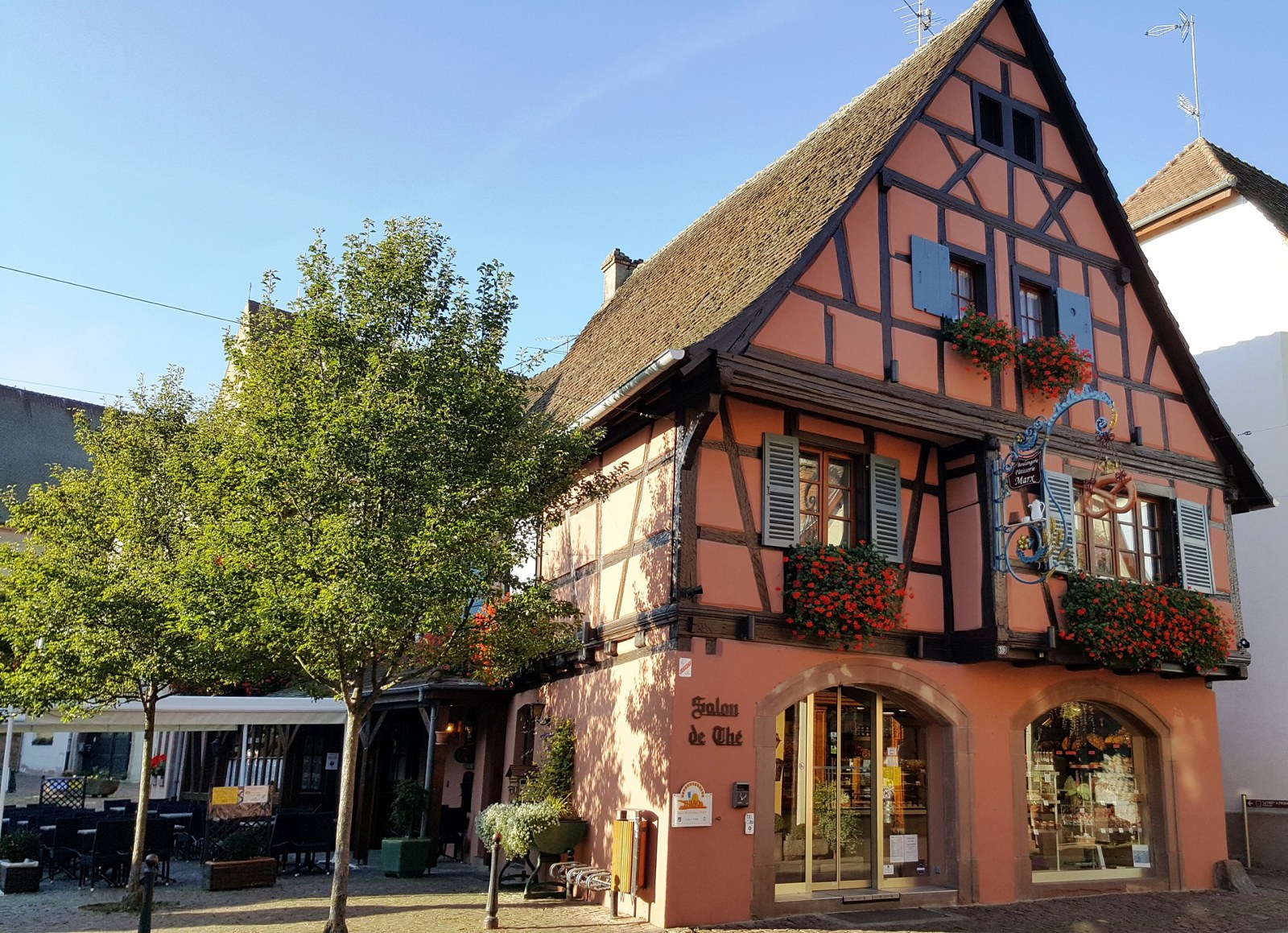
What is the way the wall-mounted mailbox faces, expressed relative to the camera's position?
facing the viewer and to the right of the viewer

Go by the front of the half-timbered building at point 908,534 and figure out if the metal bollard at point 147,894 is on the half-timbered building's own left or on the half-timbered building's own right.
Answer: on the half-timbered building's own right

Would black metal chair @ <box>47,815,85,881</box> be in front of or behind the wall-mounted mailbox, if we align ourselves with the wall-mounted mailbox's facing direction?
behind

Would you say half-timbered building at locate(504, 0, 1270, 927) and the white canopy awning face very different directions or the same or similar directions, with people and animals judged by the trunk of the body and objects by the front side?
same or similar directions

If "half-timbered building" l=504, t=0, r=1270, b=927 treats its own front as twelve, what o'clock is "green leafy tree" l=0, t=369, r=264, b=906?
The green leafy tree is roughly at 4 o'clock from the half-timbered building.

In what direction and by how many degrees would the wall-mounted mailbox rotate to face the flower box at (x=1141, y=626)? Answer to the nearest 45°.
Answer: approximately 90° to its left

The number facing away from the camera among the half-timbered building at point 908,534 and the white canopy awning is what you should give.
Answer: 0

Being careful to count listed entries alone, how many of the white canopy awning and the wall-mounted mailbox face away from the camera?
0

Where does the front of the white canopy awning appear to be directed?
toward the camera

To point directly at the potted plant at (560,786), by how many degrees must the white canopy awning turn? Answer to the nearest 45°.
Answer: approximately 45° to its left

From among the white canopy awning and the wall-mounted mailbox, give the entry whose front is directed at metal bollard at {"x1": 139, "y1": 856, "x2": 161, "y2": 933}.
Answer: the white canopy awning

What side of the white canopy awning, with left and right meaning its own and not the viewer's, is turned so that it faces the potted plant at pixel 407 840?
left

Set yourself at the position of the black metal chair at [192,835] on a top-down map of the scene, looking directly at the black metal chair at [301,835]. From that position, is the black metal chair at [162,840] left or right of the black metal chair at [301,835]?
right

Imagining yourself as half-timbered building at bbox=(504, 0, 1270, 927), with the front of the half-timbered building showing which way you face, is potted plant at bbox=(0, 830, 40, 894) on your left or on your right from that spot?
on your right

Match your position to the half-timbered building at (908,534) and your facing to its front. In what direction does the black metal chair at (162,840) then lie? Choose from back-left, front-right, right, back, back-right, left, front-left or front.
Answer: back-right

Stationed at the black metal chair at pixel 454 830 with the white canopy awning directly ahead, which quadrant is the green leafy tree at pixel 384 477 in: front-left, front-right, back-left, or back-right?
front-left

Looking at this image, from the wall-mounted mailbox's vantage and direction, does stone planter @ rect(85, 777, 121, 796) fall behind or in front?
behind
